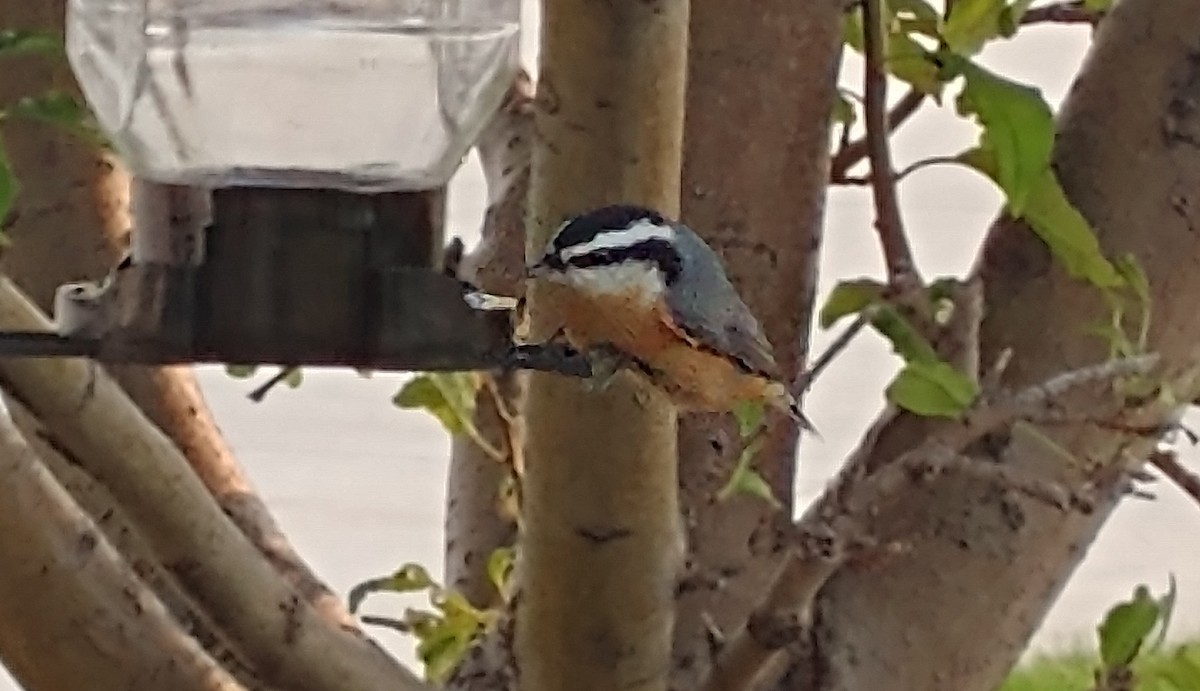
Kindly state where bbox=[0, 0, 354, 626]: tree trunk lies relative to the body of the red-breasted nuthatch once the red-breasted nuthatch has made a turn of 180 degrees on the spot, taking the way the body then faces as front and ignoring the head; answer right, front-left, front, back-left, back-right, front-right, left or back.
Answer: back-left

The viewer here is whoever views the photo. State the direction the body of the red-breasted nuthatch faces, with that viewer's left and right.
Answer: facing to the left of the viewer
